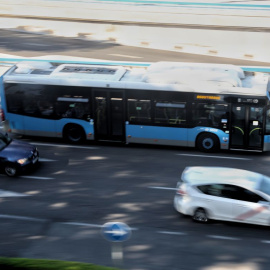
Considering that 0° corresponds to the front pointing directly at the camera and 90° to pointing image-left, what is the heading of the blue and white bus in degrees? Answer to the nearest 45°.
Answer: approximately 270°

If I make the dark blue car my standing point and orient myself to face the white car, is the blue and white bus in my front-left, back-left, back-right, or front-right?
front-left

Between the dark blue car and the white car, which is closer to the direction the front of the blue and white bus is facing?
the white car

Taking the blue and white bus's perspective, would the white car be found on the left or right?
on its right

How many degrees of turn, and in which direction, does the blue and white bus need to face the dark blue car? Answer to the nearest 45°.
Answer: approximately 135° to its right
